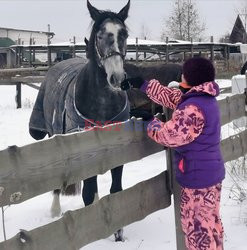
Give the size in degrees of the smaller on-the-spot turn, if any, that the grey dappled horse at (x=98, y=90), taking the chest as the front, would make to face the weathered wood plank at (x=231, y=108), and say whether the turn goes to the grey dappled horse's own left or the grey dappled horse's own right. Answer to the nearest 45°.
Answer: approximately 45° to the grey dappled horse's own left

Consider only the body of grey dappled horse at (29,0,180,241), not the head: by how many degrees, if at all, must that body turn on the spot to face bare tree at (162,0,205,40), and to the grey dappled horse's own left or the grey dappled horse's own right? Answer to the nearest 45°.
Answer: approximately 135° to the grey dappled horse's own left

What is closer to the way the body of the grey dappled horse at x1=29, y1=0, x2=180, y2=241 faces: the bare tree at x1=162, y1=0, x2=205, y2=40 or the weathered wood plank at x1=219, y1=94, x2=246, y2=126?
the weathered wood plank

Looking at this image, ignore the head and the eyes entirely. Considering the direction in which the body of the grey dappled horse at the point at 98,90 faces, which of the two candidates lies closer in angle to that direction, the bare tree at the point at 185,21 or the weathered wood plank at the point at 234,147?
the weathered wood plank

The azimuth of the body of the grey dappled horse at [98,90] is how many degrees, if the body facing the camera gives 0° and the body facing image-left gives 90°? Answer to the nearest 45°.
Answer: approximately 315°
